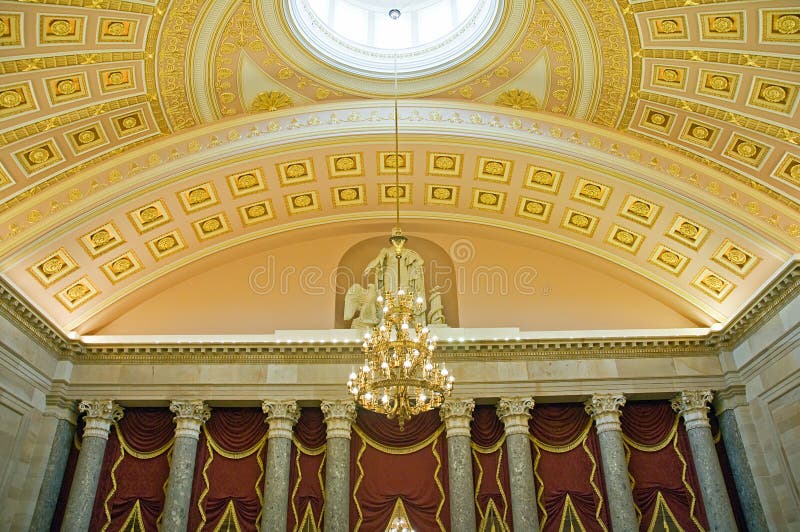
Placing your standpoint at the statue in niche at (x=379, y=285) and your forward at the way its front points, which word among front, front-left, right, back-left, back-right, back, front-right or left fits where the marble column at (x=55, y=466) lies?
right

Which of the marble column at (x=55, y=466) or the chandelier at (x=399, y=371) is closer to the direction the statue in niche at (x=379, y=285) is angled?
the chandelier

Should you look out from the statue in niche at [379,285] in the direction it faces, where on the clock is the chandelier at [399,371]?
The chandelier is roughly at 12 o'clock from the statue in niche.

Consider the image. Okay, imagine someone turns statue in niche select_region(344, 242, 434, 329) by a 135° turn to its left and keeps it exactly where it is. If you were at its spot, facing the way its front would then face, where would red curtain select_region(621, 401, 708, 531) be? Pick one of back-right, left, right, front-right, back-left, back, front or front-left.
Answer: front-right

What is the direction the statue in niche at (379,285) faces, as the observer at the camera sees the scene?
facing the viewer
